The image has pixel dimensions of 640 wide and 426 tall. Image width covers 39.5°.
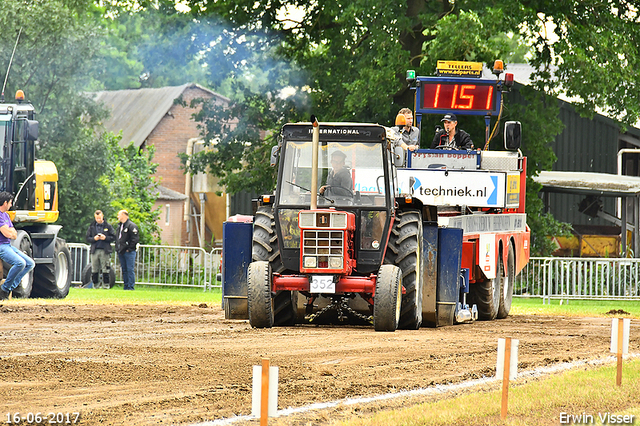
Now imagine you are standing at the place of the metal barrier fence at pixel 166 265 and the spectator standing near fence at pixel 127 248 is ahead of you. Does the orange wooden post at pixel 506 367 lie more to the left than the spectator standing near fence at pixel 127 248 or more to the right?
left

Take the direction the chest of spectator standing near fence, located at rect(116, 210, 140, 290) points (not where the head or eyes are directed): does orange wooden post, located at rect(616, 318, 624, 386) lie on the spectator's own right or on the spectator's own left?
on the spectator's own left

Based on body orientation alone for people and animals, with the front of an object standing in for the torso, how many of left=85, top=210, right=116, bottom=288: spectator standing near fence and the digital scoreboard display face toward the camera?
2

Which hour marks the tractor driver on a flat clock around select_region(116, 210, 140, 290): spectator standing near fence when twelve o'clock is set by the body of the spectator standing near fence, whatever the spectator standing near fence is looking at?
The tractor driver is roughly at 10 o'clock from the spectator standing near fence.

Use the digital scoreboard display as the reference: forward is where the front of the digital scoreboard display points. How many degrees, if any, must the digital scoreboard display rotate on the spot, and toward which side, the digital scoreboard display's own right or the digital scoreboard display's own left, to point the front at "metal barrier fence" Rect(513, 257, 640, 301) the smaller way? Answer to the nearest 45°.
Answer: approximately 135° to the digital scoreboard display's own left

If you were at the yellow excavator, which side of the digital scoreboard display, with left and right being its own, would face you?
right

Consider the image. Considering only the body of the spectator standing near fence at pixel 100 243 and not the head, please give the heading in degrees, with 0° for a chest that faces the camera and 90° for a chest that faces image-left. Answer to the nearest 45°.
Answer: approximately 0°
